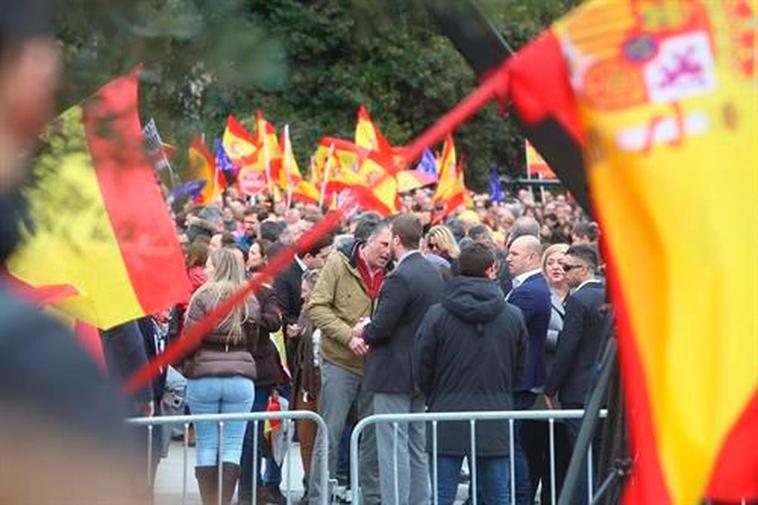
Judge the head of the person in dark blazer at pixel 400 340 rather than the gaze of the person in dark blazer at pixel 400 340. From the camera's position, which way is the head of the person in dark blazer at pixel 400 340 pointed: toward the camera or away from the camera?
away from the camera

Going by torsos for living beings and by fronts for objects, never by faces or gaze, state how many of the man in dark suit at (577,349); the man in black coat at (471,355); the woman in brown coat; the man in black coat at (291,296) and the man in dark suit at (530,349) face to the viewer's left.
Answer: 2

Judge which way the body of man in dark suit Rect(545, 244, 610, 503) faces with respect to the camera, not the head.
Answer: to the viewer's left

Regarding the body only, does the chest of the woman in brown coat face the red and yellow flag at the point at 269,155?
yes

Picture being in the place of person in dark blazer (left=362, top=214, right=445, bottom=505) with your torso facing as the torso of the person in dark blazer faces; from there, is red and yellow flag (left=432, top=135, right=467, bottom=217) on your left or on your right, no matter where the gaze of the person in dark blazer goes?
on your right

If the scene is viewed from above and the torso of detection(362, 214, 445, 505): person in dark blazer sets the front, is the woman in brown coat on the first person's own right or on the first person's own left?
on the first person's own left

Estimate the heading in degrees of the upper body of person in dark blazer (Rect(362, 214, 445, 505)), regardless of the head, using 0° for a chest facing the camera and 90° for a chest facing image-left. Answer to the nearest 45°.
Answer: approximately 135°

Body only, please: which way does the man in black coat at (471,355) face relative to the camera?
away from the camera

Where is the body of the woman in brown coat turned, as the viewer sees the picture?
away from the camera

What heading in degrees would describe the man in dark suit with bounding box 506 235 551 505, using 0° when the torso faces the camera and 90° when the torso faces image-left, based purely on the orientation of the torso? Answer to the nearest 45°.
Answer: approximately 90°
